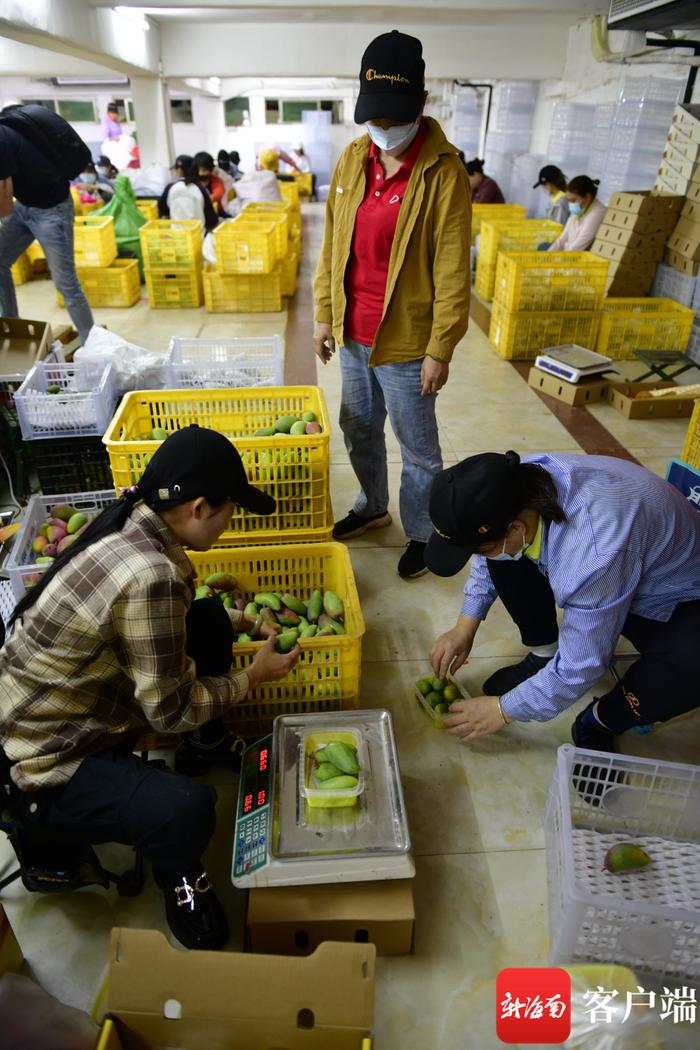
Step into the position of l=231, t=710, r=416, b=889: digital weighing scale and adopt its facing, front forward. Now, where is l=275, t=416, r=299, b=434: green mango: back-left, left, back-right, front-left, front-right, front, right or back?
right

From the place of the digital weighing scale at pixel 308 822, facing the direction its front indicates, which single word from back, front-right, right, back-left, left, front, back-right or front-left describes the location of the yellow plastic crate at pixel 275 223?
right

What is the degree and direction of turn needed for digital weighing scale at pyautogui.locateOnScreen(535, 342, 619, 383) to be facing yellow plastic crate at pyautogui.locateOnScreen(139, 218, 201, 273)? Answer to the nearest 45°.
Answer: approximately 45° to its right

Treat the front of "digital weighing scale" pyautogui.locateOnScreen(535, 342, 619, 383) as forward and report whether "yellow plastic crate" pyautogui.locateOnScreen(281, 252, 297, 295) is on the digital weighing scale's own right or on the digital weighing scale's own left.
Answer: on the digital weighing scale's own right

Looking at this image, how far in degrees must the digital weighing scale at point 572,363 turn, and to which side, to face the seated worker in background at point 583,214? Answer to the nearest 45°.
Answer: approximately 135° to its right

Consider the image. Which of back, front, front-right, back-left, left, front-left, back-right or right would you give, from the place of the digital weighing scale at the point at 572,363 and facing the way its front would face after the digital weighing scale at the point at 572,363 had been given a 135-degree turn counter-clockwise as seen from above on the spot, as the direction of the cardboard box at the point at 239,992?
right

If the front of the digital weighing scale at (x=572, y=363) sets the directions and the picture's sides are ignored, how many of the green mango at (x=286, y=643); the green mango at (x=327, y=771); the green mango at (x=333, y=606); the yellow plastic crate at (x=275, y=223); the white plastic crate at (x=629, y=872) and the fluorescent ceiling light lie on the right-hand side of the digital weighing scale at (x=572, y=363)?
2

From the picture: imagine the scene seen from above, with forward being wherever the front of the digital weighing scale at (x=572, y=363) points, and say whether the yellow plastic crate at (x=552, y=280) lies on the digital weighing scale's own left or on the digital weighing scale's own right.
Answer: on the digital weighing scale's own right

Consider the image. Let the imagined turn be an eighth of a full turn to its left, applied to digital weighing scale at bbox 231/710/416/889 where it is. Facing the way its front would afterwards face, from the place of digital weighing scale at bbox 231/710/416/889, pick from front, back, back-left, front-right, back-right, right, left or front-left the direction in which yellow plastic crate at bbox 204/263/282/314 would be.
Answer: back-right

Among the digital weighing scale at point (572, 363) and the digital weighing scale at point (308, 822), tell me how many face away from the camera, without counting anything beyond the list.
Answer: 0

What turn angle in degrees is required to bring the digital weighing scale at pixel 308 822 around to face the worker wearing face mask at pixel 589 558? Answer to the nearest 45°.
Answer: approximately 135° to its right

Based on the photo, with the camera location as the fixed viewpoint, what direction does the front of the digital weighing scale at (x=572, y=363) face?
facing the viewer and to the left of the viewer

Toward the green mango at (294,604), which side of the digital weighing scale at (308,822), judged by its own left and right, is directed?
right

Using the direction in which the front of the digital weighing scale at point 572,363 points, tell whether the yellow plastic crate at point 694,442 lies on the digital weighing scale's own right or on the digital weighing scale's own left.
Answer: on the digital weighing scale's own left
